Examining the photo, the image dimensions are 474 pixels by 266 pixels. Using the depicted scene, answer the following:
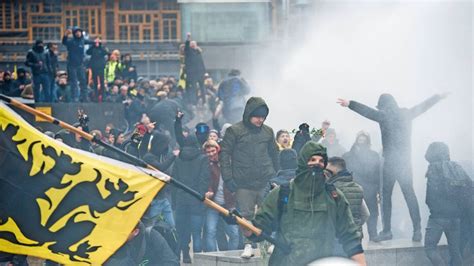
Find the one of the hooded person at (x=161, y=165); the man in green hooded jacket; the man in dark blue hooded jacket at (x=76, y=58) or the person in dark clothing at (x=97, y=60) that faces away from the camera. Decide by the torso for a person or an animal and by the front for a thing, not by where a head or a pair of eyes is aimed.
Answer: the hooded person at (x=161, y=165)

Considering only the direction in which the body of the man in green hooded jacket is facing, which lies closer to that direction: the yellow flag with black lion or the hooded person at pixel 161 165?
the yellow flag with black lion

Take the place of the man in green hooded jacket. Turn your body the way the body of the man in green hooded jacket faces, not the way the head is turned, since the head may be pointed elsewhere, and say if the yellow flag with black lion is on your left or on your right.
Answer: on your right

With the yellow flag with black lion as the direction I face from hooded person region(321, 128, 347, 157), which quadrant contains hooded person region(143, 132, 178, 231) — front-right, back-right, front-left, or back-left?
front-right

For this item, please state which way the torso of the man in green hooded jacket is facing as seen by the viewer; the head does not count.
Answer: toward the camera

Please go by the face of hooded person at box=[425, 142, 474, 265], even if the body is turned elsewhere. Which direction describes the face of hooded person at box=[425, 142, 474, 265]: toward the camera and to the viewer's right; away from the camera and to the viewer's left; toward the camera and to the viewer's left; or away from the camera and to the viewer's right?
away from the camera and to the viewer's left

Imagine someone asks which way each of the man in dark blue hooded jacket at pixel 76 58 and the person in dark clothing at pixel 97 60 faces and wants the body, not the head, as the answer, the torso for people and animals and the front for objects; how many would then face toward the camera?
2

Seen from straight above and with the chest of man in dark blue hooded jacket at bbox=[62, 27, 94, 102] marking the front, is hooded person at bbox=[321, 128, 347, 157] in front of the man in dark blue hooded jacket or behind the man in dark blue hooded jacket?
in front

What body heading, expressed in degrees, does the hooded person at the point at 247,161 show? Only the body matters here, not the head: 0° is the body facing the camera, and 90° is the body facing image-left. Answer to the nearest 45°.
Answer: approximately 315°

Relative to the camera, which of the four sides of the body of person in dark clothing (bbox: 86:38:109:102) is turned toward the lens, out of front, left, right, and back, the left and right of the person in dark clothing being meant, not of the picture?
front

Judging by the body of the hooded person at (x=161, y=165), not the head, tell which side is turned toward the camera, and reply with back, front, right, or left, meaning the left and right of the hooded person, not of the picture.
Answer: back
